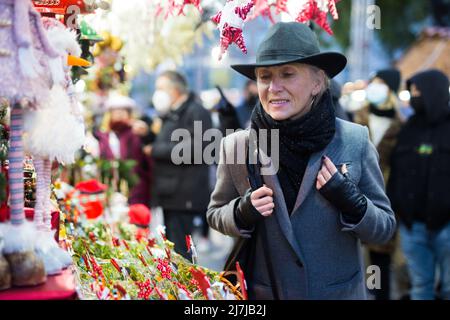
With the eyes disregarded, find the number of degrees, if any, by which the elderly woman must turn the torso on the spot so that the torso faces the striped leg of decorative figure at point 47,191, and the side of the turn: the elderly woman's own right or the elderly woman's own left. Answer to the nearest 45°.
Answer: approximately 45° to the elderly woman's own right

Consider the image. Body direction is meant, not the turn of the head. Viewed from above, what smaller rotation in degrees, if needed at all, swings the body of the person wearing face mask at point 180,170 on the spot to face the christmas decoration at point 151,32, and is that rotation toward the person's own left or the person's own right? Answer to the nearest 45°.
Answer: approximately 45° to the person's own left

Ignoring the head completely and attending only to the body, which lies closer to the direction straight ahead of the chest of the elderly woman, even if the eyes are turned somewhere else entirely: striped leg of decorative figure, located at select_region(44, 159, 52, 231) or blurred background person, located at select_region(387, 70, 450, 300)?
the striped leg of decorative figure

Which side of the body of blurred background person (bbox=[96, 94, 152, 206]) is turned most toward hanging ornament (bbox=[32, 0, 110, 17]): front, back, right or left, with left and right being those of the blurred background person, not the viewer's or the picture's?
front

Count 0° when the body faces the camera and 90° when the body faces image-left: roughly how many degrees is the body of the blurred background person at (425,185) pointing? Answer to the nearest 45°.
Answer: approximately 45°

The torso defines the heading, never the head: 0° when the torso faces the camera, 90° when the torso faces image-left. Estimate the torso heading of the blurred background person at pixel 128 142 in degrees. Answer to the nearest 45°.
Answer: approximately 0°

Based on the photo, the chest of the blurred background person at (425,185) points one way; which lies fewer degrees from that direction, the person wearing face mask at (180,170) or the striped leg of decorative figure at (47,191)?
the striped leg of decorative figure

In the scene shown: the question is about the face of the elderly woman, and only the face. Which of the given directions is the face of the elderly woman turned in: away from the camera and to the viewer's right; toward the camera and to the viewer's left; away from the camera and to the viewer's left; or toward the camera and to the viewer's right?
toward the camera and to the viewer's left

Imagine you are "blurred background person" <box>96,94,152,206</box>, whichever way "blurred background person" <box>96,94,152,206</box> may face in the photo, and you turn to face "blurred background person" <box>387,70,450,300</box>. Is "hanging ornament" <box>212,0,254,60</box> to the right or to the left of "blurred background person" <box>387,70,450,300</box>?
right

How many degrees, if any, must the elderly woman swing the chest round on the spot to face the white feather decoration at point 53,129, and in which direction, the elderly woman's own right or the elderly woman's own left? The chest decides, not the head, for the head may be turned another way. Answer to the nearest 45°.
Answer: approximately 45° to the elderly woman's own right

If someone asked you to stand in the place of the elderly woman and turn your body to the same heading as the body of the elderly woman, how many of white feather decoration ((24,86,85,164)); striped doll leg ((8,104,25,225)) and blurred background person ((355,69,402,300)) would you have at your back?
1
